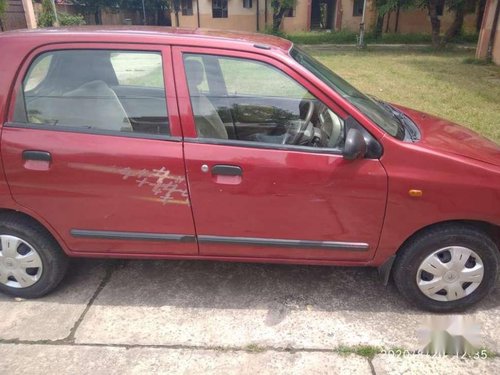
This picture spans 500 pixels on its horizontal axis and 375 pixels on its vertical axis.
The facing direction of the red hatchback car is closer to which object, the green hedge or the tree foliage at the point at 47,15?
the green hedge

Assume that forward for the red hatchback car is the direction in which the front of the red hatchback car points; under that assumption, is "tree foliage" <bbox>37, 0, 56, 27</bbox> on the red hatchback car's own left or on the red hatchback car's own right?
on the red hatchback car's own left

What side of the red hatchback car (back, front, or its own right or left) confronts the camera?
right

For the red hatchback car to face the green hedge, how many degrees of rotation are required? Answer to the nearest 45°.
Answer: approximately 90° to its left
